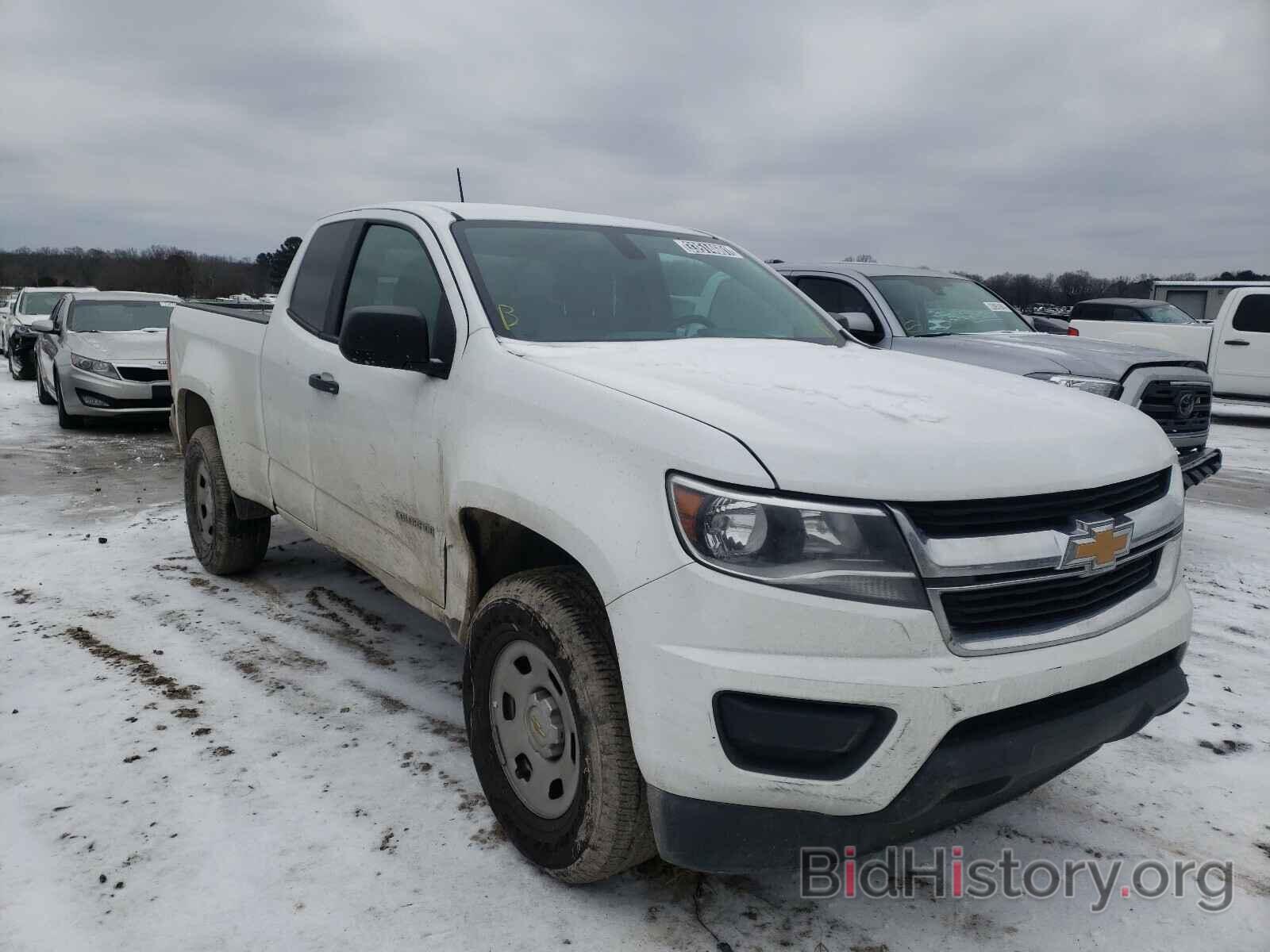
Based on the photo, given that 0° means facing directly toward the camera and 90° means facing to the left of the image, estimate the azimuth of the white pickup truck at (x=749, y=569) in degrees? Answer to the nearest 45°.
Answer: approximately 315°

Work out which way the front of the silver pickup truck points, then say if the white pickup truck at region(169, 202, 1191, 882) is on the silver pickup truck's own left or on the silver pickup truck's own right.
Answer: on the silver pickup truck's own right

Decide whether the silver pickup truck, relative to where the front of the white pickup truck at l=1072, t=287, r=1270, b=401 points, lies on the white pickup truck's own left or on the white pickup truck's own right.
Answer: on the white pickup truck's own right

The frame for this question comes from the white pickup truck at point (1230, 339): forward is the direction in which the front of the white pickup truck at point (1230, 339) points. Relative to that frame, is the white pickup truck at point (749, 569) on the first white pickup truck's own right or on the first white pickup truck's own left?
on the first white pickup truck's own right

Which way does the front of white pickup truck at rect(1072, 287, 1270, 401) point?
to the viewer's right

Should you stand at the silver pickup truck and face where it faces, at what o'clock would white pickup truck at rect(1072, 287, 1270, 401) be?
The white pickup truck is roughly at 8 o'clock from the silver pickup truck.

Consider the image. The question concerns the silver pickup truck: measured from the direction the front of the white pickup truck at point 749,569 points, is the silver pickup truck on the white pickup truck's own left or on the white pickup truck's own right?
on the white pickup truck's own left
